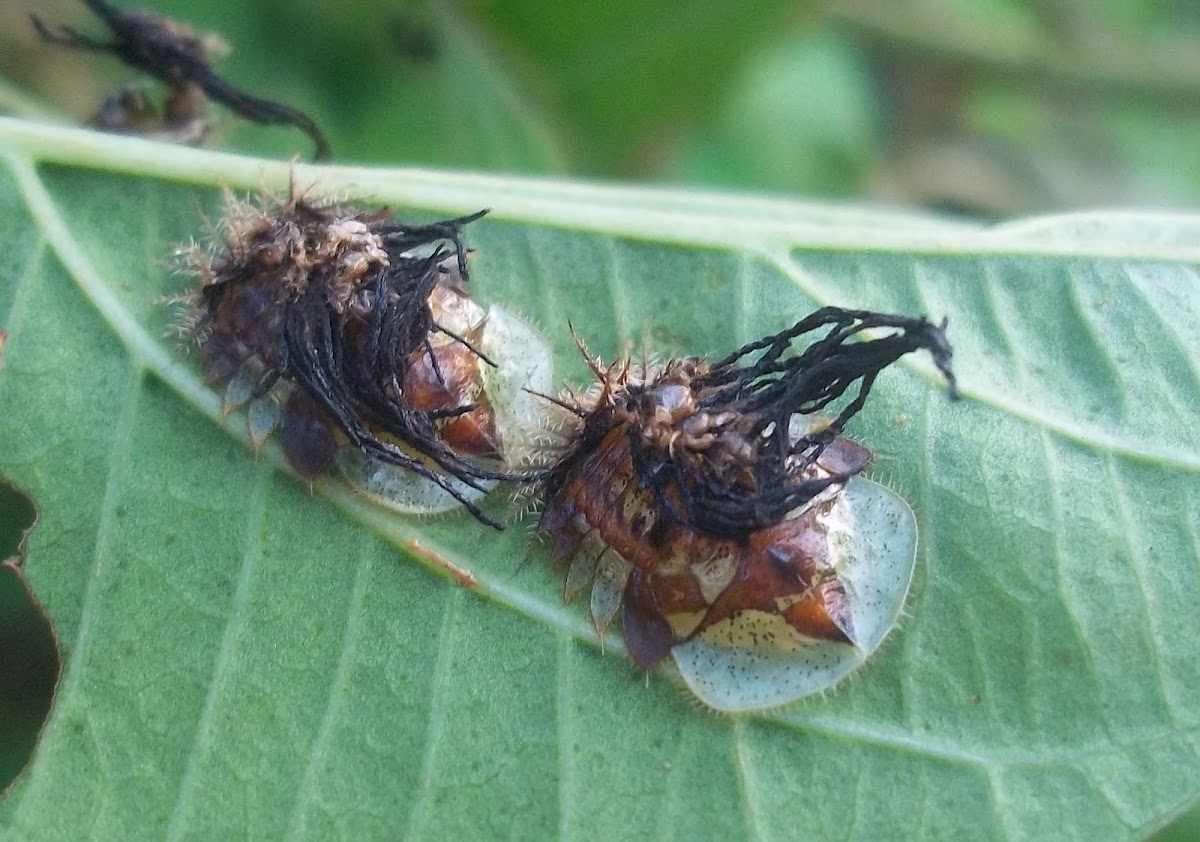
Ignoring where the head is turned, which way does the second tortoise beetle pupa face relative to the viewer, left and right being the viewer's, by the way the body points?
facing the viewer and to the right of the viewer
